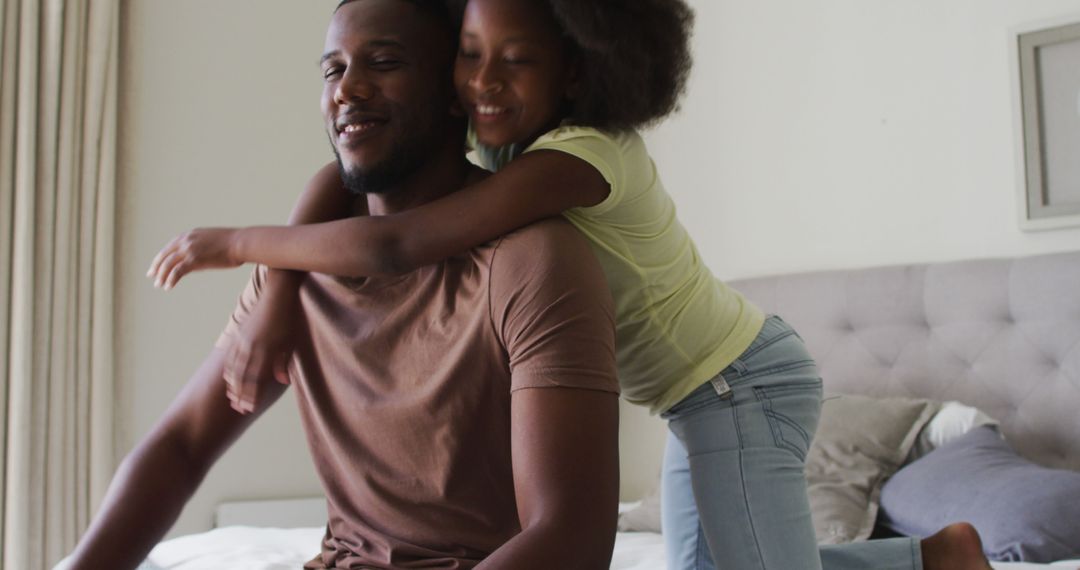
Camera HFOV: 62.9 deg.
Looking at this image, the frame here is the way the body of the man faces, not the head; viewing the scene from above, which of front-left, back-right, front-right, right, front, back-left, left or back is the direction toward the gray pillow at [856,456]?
back

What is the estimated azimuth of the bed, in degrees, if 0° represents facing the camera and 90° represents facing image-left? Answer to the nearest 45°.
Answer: approximately 45°

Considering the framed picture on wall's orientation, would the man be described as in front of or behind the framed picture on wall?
in front

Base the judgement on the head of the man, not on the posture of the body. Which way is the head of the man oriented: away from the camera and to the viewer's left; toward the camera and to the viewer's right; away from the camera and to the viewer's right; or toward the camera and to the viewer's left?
toward the camera and to the viewer's left

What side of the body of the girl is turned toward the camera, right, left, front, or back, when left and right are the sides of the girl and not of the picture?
left

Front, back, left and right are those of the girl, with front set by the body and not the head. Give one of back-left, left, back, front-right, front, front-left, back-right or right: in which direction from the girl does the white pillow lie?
back-right

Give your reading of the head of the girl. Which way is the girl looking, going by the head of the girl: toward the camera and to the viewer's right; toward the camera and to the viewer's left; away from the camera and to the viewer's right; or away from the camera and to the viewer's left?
toward the camera and to the viewer's left

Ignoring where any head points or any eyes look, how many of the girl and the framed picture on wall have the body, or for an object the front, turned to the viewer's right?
0

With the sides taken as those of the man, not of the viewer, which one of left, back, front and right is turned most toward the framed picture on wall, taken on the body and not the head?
back

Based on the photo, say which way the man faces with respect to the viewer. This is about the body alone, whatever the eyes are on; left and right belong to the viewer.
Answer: facing the viewer and to the left of the viewer

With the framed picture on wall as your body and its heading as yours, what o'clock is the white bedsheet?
The white bedsheet is roughly at 12 o'clock from the framed picture on wall.

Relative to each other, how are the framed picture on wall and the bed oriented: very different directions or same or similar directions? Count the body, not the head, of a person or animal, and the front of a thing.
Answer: same or similar directions
